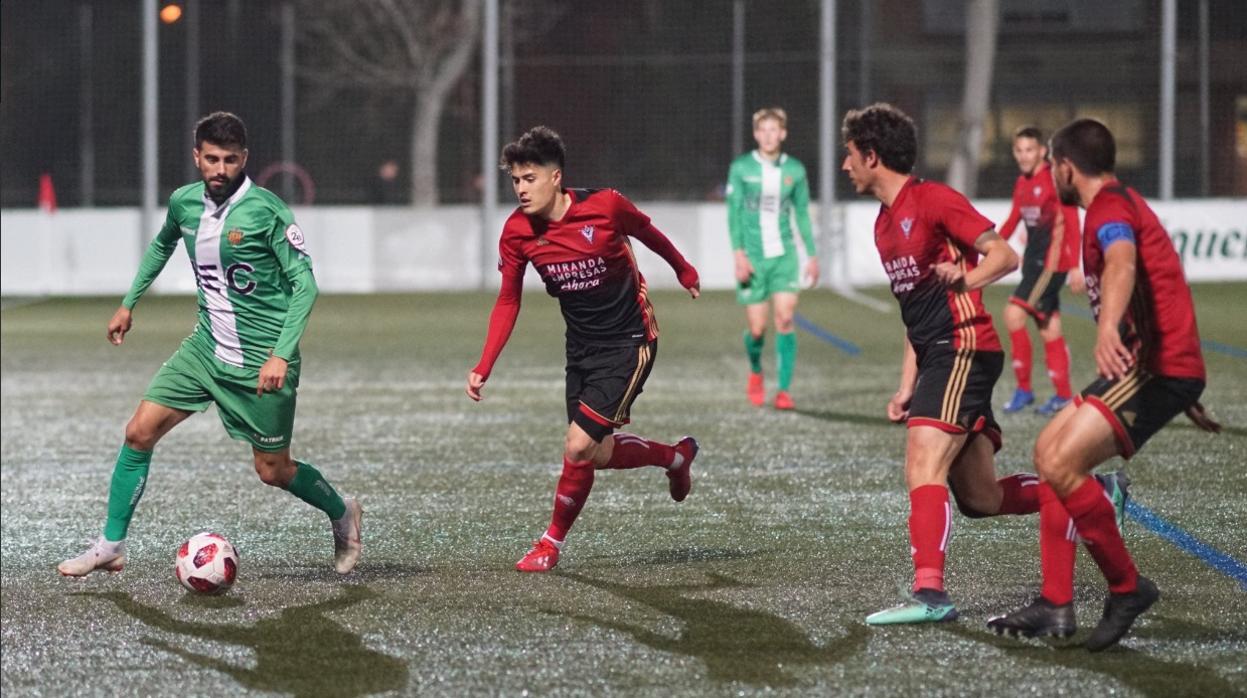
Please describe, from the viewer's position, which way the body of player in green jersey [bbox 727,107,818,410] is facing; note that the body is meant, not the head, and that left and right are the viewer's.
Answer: facing the viewer

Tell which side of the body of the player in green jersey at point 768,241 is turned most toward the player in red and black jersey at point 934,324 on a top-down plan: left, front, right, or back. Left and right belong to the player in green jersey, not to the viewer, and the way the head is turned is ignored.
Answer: front

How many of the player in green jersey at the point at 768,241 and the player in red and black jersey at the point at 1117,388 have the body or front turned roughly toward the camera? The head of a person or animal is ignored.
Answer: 1

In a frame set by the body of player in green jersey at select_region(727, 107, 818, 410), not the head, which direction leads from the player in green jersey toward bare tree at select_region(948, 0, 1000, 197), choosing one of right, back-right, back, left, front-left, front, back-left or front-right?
back

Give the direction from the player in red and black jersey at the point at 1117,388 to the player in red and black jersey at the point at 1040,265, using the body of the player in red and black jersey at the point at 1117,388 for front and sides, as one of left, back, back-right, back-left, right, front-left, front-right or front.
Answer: right

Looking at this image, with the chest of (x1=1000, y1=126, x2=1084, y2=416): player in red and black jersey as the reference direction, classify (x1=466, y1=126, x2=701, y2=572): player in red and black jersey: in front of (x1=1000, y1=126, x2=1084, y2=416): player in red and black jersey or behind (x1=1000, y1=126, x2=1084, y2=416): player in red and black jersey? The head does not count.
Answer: in front

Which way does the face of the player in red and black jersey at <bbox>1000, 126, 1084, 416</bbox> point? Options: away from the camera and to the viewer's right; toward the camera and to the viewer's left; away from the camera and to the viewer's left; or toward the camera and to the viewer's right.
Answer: toward the camera and to the viewer's left

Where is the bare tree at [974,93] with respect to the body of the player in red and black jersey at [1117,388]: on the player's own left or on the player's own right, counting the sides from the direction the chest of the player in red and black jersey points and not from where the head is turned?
on the player's own right

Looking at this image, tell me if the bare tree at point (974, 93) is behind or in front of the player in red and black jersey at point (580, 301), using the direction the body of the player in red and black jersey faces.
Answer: behind

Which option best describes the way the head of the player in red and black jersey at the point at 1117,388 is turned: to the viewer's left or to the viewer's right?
to the viewer's left

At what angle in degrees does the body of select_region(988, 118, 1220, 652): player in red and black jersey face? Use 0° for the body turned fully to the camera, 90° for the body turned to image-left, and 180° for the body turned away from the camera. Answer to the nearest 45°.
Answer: approximately 90°
